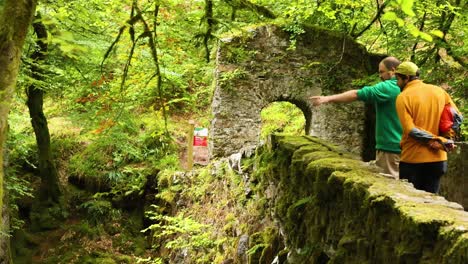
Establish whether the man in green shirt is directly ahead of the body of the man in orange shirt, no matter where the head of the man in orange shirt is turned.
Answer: yes

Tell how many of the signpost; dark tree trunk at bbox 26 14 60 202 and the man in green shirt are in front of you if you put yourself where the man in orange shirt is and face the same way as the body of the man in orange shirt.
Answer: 3

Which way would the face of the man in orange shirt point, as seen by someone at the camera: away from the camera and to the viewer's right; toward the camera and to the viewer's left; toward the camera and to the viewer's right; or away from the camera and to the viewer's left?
away from the camera and to the viewer's left

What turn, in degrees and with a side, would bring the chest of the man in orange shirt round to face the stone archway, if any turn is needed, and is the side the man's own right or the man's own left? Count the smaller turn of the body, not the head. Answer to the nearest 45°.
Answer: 0° — they already face it

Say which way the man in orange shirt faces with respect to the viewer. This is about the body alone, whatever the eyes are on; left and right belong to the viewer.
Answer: facing away from the viewer and to the left of the viewer
